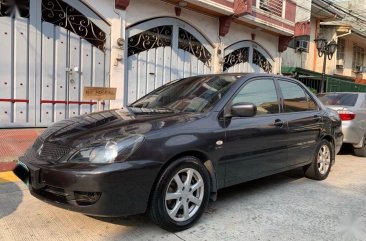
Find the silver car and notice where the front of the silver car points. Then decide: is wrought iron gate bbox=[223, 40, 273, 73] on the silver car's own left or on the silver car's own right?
on the silver car's own left

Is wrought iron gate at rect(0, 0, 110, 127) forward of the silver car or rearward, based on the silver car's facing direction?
rearward

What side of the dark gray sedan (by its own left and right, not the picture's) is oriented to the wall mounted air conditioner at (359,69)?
back

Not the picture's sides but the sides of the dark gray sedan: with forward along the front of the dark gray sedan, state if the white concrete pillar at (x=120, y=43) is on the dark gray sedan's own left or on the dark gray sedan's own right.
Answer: on the dark gray sedan's own right

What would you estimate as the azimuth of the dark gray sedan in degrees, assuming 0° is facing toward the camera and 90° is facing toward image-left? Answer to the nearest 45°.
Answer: approximately 45°

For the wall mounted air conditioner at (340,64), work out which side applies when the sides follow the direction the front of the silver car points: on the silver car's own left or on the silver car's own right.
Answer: on the silver car's own left

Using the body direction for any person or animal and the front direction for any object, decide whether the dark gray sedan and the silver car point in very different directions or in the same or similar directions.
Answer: very different directions

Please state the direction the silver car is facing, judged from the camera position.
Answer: facing away from the viewer and to the right of the viewer

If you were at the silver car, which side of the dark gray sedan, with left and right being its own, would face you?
back

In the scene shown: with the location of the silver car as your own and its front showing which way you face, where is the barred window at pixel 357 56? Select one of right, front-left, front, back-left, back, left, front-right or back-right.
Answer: front-left
